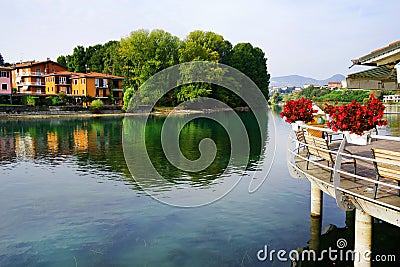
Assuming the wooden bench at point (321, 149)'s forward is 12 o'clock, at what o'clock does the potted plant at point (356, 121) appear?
The potted plant is roughly at 3 o'clock from the wooden bench.

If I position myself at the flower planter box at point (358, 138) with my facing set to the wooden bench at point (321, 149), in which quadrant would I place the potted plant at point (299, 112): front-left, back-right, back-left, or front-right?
front-right

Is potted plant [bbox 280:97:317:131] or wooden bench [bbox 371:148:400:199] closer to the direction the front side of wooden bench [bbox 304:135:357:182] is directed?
the potted plant

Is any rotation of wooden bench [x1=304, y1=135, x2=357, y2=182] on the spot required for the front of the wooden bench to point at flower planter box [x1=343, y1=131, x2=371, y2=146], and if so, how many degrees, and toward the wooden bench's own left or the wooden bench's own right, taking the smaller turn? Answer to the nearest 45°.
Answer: approximately 90° to the wooden bench's own right
